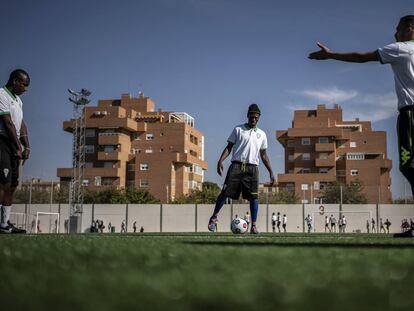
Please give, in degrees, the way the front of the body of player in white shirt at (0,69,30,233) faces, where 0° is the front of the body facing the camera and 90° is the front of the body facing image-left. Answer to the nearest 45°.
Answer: approximately 315°

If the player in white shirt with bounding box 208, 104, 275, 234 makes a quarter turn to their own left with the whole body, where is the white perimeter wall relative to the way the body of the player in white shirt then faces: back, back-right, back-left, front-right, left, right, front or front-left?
left

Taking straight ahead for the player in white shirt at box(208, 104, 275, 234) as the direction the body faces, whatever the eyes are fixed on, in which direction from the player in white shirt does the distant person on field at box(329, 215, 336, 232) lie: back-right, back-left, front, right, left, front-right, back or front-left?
back

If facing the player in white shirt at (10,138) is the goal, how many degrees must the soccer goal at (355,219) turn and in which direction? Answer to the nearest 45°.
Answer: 0° — it already faces them

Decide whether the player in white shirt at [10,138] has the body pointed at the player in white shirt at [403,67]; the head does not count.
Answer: yes

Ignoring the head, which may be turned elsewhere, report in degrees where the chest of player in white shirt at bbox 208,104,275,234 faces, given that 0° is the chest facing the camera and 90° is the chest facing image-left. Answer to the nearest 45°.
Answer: approximately 0°

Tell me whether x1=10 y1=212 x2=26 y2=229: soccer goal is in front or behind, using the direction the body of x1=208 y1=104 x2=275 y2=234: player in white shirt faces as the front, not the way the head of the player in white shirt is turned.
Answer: behind

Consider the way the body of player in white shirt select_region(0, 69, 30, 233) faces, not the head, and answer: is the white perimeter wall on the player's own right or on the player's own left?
on the player's own left

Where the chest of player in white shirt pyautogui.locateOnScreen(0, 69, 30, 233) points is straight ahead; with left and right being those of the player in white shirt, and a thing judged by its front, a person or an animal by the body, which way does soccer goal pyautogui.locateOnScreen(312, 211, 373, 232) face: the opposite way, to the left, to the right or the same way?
to the right

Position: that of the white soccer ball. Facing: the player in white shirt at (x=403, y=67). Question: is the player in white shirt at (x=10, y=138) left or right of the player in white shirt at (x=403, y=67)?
right

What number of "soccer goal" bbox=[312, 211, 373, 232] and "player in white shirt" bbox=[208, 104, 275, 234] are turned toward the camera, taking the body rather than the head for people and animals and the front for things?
2

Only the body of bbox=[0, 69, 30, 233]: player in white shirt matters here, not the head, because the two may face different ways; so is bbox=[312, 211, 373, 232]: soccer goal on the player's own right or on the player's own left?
on the player's own left
